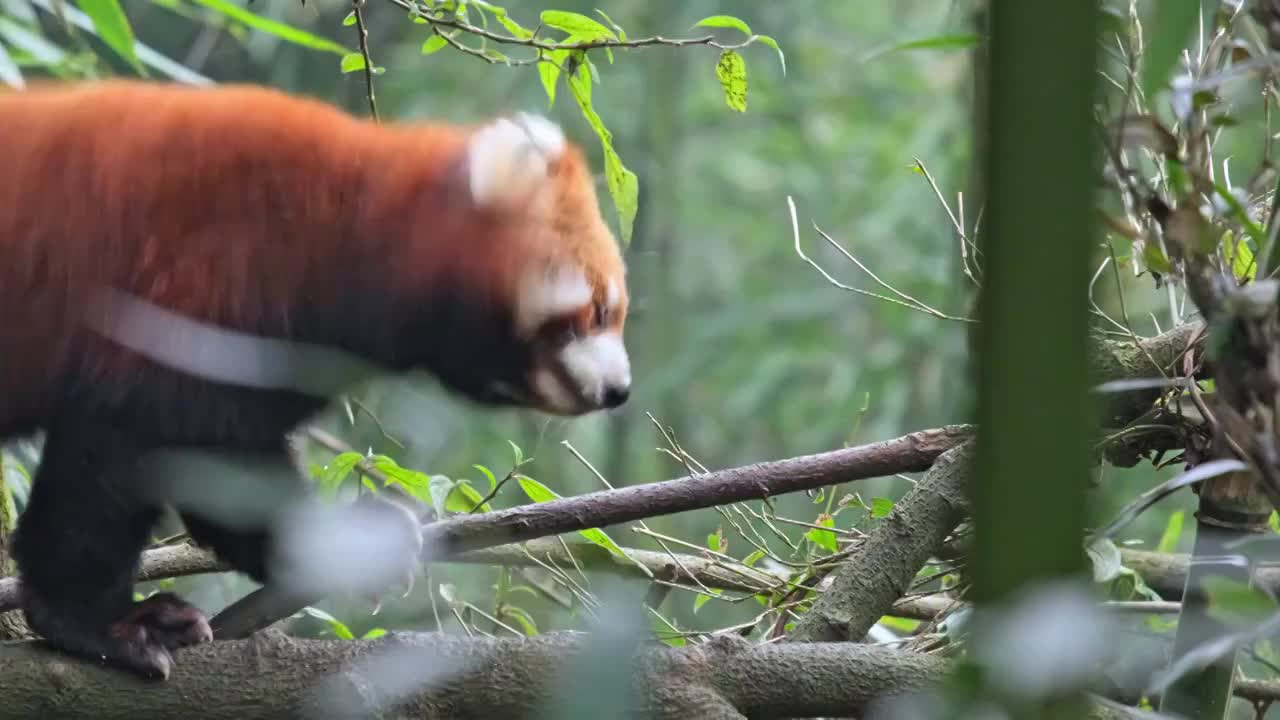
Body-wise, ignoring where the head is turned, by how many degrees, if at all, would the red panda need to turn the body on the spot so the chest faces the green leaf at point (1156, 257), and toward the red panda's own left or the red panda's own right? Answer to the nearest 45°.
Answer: approximately 45° to the red panda's own right

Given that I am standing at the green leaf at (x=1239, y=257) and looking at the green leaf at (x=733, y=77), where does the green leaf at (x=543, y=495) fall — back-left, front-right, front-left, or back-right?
front-left

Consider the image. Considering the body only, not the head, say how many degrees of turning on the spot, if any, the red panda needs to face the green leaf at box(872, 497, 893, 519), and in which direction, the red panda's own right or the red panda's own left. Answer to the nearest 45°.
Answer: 0° — it already faces it

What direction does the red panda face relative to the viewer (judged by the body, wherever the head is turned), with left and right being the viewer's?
facing to the right of the viewer
